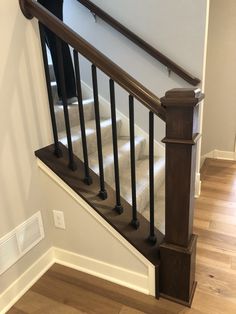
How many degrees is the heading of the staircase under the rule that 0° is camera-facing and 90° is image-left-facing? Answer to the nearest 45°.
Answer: approximately 315°
